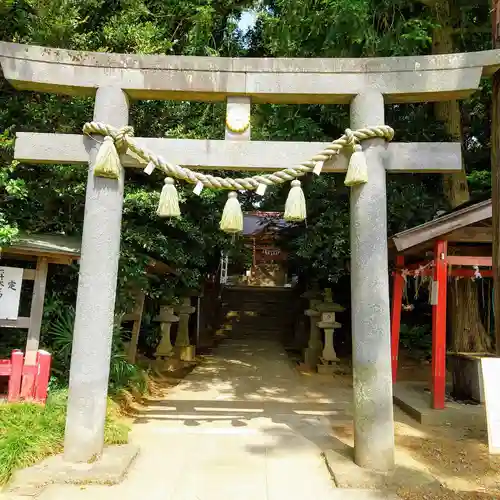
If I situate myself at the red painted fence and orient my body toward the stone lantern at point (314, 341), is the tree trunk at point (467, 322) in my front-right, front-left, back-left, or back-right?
front-right

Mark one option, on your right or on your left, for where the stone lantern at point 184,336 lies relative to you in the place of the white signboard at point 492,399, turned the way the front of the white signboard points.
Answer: on your right

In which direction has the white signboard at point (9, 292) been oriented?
toward the camera

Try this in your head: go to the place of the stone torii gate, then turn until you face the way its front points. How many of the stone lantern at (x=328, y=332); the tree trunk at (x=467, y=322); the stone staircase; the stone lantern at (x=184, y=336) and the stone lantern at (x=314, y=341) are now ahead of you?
0

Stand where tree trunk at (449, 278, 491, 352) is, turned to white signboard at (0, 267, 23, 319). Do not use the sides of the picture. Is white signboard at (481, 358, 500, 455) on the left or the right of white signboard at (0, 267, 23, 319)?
left

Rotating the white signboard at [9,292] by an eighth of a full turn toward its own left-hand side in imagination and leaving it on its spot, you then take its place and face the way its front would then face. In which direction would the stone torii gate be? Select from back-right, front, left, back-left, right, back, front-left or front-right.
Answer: front

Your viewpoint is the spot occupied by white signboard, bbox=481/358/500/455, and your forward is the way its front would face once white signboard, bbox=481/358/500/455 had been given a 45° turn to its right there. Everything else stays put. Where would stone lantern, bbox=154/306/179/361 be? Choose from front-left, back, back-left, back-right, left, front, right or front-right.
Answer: right

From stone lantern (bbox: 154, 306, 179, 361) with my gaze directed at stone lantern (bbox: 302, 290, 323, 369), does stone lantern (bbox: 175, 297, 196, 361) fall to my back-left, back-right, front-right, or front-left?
front-left

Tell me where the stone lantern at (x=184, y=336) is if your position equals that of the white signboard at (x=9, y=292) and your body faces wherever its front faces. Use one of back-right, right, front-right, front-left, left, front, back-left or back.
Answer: back-left

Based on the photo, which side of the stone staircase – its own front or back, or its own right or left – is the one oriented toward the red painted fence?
front

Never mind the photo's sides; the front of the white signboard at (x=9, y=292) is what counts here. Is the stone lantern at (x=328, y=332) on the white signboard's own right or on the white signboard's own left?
on the white signboard's own left

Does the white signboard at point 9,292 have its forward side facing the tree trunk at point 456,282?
no

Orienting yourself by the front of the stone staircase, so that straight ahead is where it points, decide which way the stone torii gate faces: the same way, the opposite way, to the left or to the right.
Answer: the same way

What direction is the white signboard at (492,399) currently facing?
toward the camera

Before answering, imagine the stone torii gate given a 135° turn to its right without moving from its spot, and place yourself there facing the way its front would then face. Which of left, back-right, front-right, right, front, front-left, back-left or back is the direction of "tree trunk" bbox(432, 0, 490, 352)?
right
